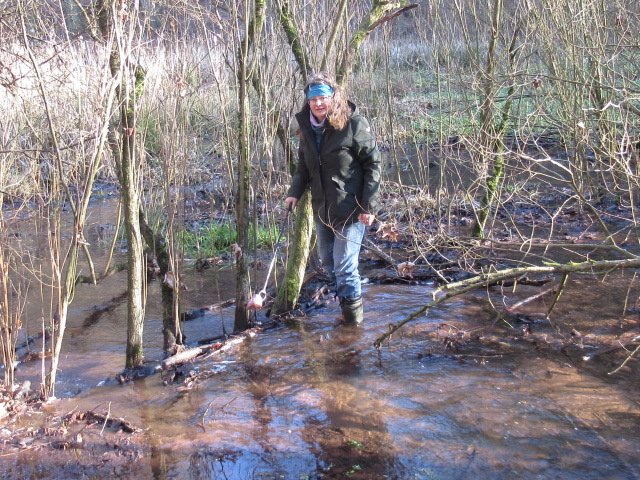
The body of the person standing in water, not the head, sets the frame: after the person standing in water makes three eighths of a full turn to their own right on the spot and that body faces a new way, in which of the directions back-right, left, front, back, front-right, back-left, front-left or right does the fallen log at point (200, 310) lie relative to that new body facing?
front-left

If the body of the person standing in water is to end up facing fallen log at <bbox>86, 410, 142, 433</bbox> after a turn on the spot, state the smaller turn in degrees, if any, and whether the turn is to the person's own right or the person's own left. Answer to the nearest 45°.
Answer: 0° — they already face it

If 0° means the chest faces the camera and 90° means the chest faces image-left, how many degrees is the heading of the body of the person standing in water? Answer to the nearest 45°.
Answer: approximately 45°

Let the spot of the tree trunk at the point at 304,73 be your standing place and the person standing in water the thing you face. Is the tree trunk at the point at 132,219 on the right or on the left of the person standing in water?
right

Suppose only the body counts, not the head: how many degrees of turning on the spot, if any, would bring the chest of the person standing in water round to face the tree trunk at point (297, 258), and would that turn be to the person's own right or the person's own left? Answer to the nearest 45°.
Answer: approximately 90° to the person's own right

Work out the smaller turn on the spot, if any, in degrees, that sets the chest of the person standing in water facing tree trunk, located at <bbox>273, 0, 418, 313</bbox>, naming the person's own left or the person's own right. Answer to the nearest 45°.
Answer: approximately 135° to the person's own right
